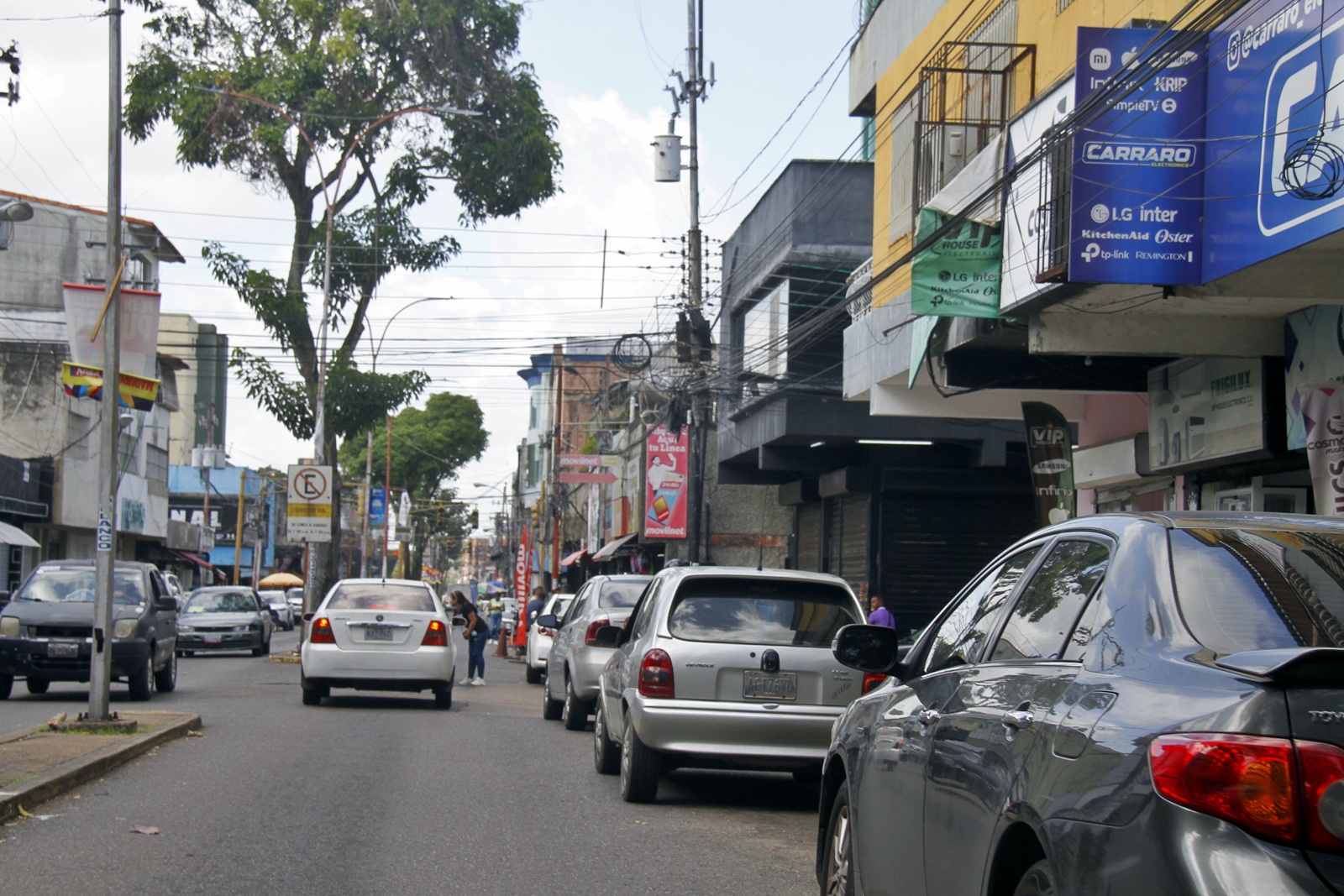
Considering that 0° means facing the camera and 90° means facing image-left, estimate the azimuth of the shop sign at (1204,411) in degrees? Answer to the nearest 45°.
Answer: approximately 45°

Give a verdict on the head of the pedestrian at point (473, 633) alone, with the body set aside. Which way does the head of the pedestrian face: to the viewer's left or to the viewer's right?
to the viewer's left

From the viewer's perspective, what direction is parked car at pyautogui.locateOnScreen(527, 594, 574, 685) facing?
away from the camera

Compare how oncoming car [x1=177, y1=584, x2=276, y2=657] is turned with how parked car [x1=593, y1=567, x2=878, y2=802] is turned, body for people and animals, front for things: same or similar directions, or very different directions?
very different directions

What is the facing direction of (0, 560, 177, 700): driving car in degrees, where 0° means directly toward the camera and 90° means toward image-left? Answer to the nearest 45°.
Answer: approximately 0°

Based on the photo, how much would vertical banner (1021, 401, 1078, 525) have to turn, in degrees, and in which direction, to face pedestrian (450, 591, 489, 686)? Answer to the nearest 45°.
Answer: approximately 135° to its right

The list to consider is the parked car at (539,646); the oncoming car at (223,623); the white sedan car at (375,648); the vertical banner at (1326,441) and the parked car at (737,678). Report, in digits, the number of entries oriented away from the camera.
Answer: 3

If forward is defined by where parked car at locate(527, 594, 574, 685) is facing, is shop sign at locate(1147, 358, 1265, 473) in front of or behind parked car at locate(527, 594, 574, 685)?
behind

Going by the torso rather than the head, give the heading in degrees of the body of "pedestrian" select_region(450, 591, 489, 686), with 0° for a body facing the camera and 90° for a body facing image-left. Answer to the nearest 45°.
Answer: approximately 90°

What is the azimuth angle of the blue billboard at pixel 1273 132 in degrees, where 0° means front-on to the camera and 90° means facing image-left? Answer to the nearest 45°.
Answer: approximately 45°

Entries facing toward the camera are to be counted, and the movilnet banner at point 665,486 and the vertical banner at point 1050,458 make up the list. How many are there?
2
